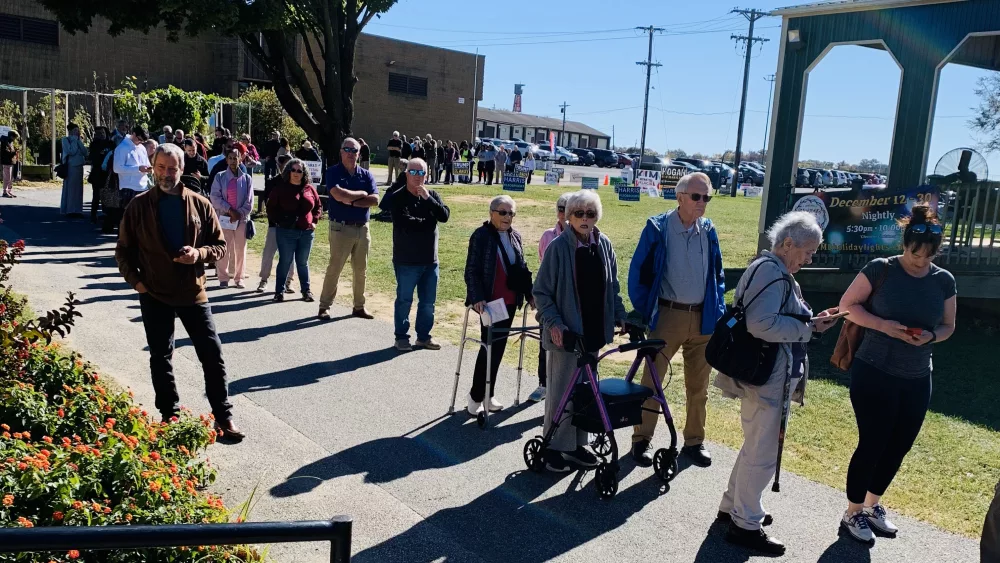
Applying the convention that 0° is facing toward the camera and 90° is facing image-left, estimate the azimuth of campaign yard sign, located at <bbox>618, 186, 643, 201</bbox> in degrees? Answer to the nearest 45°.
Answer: approximately 0°

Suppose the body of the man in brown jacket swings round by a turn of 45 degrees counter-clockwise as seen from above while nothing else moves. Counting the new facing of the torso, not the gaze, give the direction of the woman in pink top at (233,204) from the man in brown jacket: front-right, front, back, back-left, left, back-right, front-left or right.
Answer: back-left

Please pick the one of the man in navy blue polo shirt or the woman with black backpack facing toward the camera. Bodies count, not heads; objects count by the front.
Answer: the man in navy blue polo shirt

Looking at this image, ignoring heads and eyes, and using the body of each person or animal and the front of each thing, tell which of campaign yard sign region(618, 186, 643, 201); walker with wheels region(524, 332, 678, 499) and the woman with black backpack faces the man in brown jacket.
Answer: the campaign yard sign

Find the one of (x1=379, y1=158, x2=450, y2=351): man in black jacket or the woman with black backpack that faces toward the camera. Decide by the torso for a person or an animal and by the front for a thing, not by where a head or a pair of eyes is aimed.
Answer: the man in black jacket

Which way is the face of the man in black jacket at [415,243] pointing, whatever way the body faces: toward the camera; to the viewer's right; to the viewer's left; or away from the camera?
toward the camera

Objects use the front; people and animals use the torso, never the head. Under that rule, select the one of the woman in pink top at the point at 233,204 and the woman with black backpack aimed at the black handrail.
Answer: the woman in pink top

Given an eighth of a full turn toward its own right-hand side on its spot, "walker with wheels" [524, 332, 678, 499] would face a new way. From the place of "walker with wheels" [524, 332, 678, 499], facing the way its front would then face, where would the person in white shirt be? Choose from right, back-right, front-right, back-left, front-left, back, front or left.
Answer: back-right

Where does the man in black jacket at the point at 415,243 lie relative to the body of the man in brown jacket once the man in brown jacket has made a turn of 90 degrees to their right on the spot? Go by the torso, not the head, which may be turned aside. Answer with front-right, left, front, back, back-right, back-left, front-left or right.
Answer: back-right

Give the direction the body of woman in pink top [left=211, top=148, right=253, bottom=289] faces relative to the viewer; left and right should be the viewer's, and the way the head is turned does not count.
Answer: facing the viewer

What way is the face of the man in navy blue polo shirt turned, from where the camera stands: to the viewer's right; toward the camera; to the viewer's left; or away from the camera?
toward the camera

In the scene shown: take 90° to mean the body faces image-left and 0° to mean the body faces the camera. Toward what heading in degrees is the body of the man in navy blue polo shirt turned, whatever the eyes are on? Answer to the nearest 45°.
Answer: approximately 0°

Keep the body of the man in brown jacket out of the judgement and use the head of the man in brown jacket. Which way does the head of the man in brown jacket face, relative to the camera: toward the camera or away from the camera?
toward the camera

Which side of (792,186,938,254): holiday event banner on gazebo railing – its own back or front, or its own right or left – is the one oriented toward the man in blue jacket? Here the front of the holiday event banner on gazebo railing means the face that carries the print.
front

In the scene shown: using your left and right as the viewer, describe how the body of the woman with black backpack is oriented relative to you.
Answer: facing to the right of the viewer

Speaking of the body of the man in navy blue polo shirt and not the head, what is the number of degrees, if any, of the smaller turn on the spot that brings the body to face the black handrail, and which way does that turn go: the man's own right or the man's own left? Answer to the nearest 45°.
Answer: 0° — they already face it

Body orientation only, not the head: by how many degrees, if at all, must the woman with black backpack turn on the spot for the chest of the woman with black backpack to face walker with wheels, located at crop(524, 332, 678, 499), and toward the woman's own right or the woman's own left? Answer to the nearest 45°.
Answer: approximately 180°

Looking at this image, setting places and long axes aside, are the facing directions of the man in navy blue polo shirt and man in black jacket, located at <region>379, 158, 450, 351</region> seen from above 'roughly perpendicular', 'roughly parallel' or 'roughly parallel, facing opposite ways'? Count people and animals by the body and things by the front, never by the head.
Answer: roughly parallel

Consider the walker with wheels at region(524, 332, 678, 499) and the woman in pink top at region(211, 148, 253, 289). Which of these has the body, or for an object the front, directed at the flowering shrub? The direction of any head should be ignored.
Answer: the woman in pink top

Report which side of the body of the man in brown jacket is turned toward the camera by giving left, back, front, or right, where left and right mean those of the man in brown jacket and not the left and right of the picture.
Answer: front
